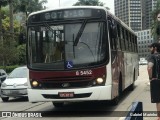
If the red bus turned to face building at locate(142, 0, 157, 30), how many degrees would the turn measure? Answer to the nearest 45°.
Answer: approximately 180°

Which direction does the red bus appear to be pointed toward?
toward the camera

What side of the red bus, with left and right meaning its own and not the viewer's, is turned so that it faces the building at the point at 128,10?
back

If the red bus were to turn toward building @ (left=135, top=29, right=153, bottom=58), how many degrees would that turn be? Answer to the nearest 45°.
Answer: approximately 180°
